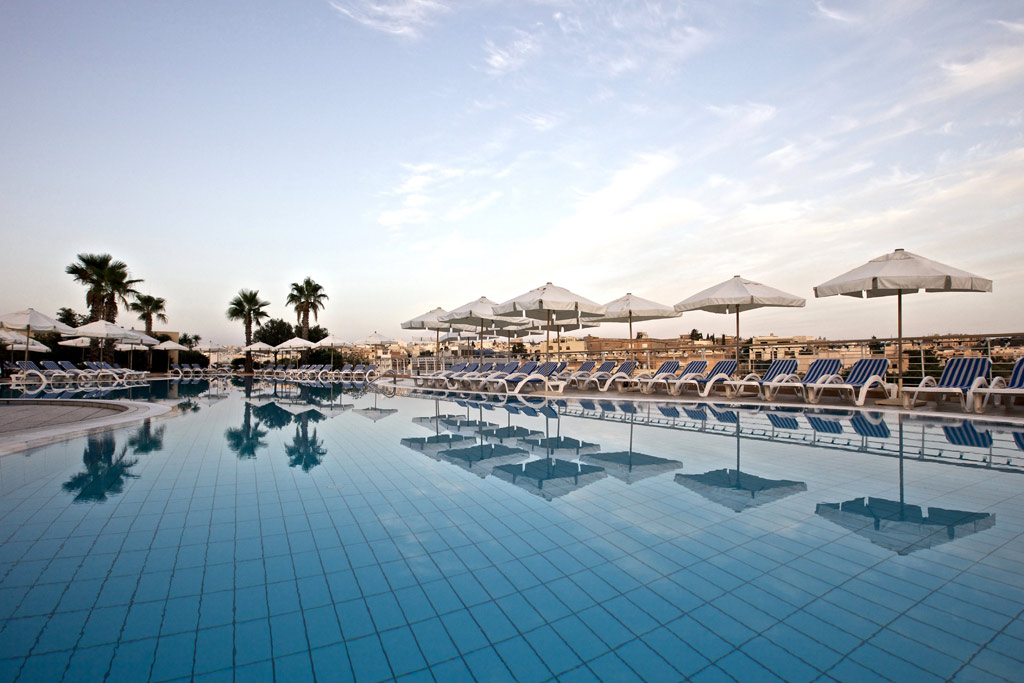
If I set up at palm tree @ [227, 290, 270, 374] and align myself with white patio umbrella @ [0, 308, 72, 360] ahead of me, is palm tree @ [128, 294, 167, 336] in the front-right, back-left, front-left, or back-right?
front-right

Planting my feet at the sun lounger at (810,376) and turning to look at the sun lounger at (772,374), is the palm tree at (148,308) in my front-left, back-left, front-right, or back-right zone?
front-left

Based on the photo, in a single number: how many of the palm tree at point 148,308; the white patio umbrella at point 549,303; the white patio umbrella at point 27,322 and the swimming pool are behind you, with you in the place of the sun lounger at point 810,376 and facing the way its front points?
0

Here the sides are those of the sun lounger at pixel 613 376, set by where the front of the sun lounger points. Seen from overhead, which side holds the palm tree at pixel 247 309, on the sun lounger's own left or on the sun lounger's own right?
on the sun lounger's own right

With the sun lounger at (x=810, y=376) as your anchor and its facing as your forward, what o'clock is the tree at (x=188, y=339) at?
The tree is roughly at 2 o'clock from the sun lounger.

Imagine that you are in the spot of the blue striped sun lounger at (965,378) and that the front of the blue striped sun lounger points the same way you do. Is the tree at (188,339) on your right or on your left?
on your right

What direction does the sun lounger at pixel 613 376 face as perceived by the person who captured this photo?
facing the viewer and to the left of the viewer

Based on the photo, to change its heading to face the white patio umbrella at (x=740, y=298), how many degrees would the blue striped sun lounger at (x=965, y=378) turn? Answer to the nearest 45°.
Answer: approximately 45° to its right

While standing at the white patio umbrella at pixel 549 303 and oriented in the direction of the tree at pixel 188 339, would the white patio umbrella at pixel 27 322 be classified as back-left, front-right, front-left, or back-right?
front-left

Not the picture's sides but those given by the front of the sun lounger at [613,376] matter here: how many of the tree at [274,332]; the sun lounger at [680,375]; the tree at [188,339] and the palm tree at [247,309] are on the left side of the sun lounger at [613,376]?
1

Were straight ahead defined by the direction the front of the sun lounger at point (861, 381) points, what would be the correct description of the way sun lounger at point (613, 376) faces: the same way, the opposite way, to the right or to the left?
the same way

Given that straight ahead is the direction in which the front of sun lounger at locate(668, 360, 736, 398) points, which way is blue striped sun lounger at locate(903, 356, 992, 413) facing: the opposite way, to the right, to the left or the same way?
the same way

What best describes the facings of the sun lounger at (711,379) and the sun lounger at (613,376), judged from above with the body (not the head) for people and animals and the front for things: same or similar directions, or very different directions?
same or similar directions

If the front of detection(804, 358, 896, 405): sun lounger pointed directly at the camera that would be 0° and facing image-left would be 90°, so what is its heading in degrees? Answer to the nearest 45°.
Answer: approximately 45°

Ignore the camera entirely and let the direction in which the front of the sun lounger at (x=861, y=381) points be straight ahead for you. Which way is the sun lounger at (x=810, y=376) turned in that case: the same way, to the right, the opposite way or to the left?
the same way

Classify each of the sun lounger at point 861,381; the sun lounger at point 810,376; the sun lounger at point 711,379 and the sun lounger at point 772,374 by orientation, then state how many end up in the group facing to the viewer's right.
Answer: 0

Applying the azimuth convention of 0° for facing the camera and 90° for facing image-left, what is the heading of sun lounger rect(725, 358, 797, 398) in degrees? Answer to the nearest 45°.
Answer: approximately 45°
